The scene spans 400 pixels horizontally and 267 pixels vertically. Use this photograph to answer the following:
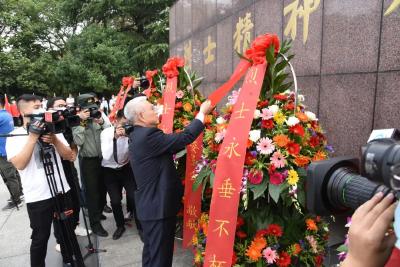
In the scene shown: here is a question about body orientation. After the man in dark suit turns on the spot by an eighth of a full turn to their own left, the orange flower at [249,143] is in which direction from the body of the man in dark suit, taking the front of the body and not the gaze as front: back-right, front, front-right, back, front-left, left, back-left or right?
right

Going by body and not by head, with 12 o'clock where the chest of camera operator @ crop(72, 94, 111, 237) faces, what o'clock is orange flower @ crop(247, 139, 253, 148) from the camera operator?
The orange flower is roughly at 1 o'clock from the camera operator.

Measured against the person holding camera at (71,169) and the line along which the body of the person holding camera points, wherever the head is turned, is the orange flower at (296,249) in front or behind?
in front

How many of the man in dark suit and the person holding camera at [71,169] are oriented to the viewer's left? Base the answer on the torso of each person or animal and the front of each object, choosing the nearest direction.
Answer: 0

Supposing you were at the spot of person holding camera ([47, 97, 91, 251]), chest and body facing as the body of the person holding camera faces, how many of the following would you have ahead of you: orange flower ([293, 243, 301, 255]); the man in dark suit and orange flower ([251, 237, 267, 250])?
3

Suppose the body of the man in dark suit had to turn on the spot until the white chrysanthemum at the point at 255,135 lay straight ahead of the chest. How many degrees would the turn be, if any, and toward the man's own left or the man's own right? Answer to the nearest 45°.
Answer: approximately 45° to the man's own right

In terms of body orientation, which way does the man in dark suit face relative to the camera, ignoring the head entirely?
to the viewer's right

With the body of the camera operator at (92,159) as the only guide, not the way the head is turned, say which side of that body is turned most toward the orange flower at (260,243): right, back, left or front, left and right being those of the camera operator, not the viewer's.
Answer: front

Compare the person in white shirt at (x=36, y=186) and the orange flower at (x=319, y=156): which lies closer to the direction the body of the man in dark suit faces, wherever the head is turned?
the orange flower

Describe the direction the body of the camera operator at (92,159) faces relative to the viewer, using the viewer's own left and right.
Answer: facing the viewer and to the right of the viewer

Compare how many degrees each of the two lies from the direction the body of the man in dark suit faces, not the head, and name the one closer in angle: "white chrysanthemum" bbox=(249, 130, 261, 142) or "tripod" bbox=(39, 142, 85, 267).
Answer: the white chrysanthemum

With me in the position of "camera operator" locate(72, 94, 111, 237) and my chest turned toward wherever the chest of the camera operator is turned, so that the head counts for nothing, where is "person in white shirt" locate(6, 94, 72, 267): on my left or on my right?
on my right

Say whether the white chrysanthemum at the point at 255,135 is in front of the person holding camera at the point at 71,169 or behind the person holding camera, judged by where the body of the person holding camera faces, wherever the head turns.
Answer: in front

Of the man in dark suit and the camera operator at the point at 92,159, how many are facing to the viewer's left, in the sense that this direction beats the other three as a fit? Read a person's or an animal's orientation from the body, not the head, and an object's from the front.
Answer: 0

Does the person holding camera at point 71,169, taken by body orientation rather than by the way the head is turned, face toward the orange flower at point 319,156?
yes
